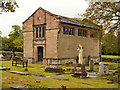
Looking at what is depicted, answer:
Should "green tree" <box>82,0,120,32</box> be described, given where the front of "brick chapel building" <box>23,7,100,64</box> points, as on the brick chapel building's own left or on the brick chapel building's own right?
on the brick chapel building's own left

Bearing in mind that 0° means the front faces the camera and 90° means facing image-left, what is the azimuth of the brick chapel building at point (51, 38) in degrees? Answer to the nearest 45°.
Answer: approximately 45°
